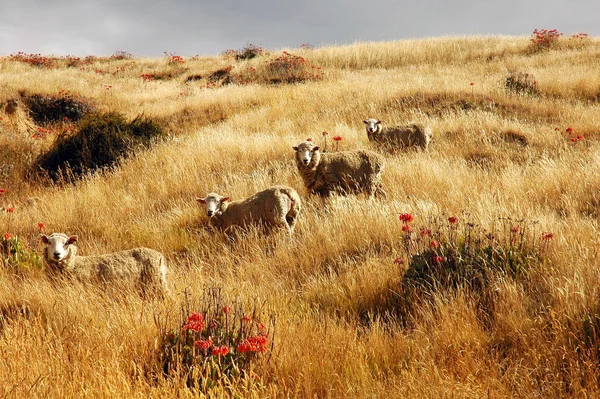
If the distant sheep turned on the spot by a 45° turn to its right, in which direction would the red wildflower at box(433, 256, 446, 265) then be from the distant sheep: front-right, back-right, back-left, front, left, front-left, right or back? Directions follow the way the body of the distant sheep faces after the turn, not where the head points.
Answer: back-left

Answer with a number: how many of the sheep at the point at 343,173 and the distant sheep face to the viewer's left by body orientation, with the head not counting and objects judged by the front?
2

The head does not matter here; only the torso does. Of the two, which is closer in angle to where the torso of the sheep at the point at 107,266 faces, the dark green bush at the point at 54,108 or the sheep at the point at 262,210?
the dark green bush

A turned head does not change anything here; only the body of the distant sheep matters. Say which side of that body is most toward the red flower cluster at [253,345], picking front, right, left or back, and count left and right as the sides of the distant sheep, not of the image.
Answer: left

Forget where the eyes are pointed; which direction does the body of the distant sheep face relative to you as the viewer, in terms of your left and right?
facing to the left of the viewer

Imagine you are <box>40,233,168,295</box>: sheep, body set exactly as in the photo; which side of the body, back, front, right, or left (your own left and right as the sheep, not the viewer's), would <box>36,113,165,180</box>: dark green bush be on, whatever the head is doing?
right

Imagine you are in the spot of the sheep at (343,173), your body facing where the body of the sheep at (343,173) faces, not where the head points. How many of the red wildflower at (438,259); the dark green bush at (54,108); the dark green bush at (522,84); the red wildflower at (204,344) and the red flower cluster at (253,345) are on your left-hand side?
3

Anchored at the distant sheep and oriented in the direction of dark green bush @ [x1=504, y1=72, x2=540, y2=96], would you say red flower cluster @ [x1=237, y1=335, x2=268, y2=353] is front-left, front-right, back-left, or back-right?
back-right

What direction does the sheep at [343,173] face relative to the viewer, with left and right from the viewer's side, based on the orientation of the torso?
facing to the left of the viewer

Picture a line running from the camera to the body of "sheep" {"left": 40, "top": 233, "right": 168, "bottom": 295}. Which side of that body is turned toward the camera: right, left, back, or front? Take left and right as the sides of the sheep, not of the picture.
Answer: left
